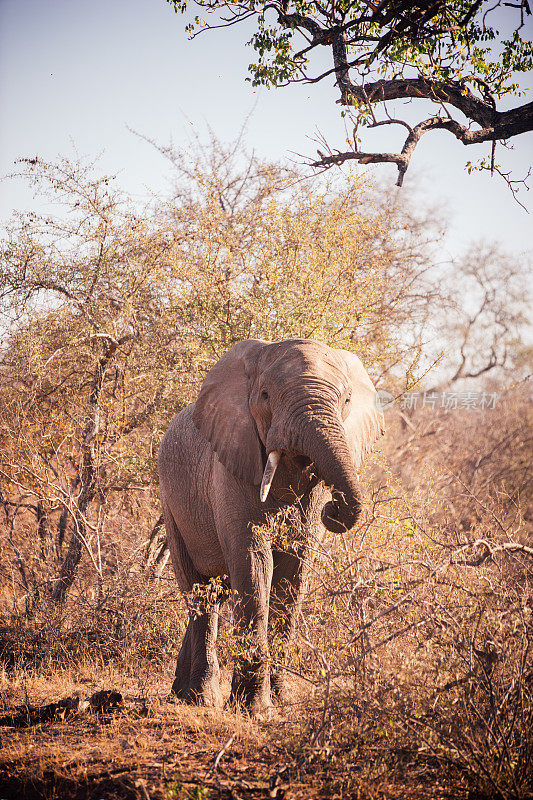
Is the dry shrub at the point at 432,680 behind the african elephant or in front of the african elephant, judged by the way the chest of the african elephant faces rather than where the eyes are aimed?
in front
